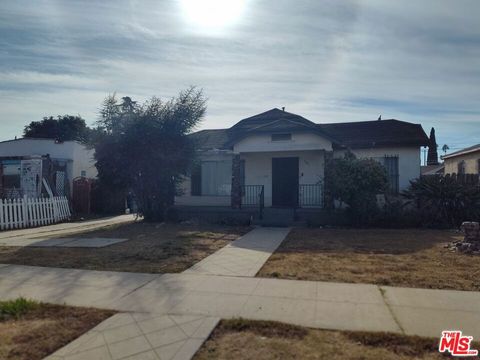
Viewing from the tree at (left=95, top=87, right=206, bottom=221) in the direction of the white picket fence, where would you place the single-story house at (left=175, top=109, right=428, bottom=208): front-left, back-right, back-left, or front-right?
back-right

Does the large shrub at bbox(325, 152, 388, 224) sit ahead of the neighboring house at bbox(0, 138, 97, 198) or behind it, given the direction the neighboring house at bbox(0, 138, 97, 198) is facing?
ahead

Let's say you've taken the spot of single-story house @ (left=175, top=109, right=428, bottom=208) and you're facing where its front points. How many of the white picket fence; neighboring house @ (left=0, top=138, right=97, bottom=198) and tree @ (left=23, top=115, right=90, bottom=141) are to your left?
0

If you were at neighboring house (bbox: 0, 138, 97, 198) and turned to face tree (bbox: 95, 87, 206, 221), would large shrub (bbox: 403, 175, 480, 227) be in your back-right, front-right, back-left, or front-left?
front-left

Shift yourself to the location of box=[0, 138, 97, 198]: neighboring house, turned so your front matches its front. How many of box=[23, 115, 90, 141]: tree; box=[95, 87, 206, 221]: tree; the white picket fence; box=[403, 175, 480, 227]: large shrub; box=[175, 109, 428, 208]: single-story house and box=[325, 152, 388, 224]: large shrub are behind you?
1

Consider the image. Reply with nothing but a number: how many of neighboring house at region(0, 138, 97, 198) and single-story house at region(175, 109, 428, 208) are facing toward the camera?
2

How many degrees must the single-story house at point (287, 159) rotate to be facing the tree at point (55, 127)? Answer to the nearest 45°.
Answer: approximately 135° to its right

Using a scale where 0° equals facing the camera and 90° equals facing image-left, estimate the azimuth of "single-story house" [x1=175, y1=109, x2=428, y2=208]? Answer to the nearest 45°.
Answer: approximately 0°

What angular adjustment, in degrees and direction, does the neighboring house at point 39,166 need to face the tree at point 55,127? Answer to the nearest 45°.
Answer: approximately 180°

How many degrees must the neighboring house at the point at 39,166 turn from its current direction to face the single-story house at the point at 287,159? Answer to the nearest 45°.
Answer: approximately 45° to its left

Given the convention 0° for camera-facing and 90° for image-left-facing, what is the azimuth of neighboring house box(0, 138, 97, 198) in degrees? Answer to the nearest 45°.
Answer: approximately 0°

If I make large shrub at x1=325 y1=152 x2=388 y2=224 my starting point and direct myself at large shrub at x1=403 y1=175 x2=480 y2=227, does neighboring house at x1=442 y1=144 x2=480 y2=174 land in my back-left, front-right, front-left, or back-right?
front-left

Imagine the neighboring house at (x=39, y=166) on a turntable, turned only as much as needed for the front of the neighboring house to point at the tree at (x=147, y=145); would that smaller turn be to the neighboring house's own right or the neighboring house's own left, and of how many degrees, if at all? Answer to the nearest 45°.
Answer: approximately 45° to the neighboring house's own left

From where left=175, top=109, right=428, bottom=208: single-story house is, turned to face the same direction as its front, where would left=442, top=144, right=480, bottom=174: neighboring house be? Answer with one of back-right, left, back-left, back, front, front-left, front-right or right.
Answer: back-left

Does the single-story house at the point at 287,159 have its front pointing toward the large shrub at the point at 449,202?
no

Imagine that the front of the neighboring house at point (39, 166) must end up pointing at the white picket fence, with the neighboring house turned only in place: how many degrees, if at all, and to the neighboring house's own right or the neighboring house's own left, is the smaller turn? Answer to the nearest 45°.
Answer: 0° — it already faces it
